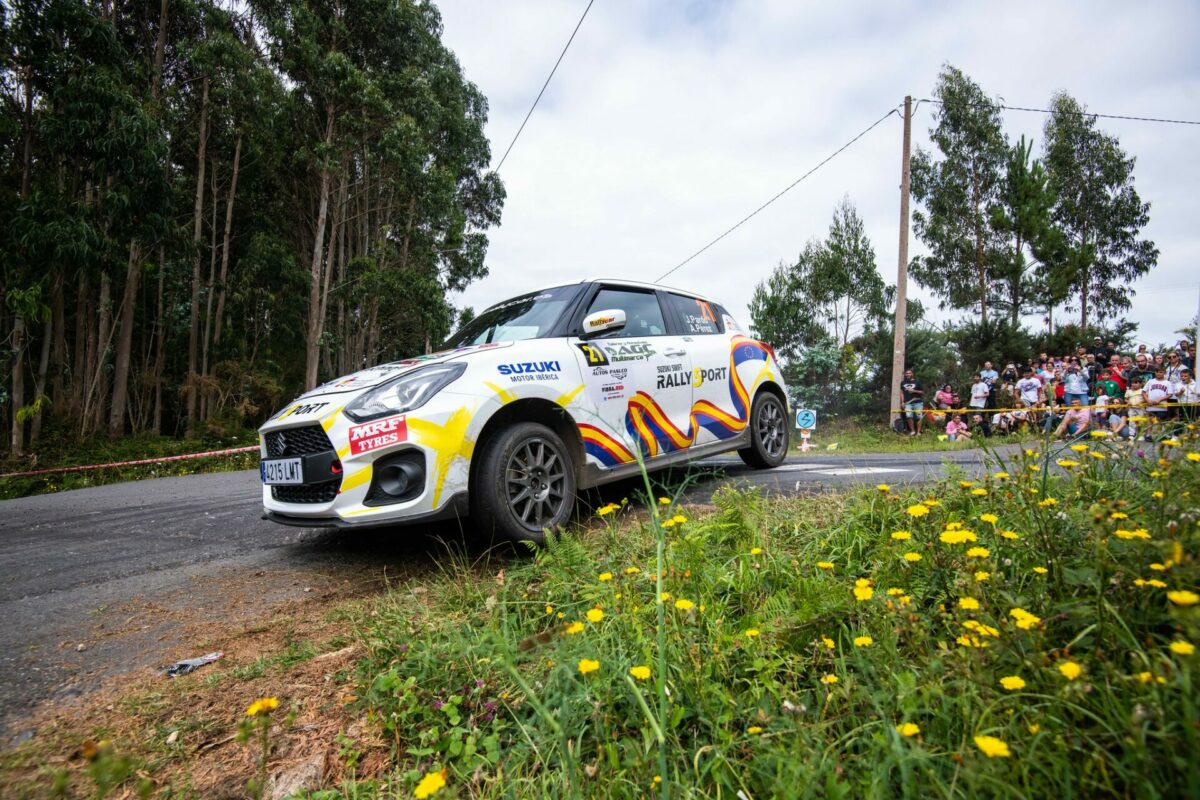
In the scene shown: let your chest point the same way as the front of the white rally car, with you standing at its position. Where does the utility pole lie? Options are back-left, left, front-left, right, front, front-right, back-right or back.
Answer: back

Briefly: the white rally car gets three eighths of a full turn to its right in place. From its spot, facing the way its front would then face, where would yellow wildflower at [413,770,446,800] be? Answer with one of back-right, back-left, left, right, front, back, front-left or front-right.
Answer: back

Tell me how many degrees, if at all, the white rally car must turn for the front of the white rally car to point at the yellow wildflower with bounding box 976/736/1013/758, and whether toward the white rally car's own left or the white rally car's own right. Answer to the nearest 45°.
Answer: approximately 45° to the white rally car's own left

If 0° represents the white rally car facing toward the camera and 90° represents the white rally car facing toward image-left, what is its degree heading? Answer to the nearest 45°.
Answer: approximately 45°

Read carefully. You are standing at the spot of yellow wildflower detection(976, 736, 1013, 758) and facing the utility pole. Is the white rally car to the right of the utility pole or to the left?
left

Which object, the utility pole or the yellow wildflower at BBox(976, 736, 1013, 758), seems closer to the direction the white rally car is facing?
the yellow wildflower
